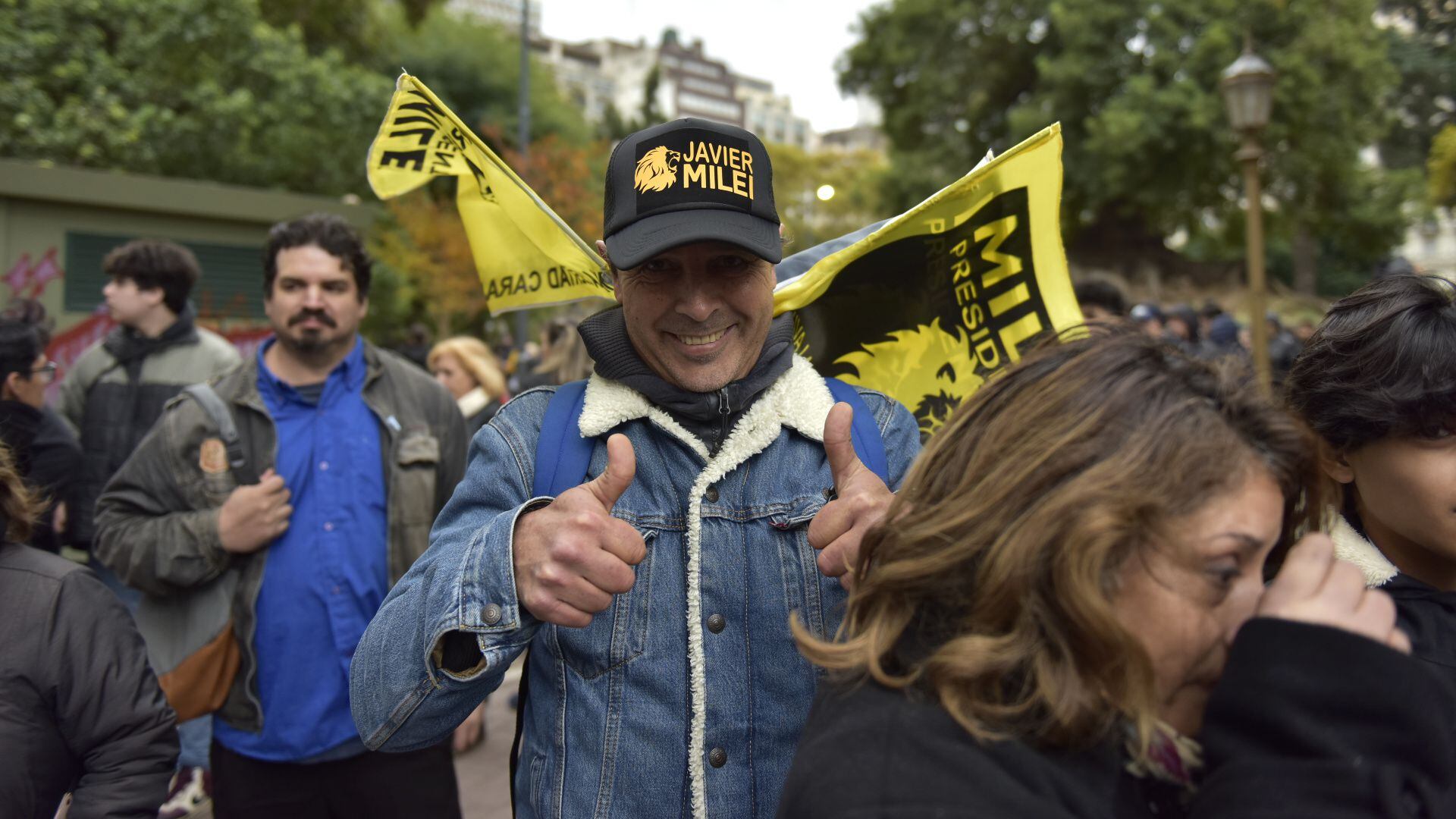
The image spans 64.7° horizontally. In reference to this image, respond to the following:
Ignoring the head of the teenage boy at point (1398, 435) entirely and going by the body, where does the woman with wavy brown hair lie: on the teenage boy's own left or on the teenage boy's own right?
on the teenage boy's own right

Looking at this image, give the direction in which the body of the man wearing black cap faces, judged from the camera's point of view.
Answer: toward the camera

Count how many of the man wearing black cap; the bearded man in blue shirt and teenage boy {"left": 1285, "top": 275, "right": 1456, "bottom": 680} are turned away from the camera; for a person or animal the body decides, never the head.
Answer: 0

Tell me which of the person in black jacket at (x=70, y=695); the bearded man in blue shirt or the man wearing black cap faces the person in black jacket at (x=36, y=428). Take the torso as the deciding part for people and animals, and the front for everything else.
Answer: the person in black jacket at (x=70, y=695)

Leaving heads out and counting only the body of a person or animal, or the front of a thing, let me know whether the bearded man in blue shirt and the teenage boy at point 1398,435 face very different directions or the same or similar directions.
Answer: same or similar directions

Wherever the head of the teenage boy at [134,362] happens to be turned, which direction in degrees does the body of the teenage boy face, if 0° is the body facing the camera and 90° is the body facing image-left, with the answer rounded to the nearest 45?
approximately 45°

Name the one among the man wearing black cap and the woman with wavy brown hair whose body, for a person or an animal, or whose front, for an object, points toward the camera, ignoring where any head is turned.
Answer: the man wearing black cap

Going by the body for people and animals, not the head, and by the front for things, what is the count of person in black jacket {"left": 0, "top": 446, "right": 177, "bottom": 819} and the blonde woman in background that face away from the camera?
1

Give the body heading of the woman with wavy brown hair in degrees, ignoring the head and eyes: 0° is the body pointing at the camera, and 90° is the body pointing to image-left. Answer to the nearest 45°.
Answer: approximately 270°

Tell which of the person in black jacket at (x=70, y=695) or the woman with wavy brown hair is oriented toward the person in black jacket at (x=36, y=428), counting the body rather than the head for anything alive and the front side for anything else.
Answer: the person in black jacket at (x=70, y=695)

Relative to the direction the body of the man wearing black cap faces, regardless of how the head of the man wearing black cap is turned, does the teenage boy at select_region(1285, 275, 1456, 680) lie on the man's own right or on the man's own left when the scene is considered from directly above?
on the man's own left

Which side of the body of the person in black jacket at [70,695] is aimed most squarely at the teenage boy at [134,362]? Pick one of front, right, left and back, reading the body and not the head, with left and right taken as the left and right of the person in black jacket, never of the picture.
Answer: front

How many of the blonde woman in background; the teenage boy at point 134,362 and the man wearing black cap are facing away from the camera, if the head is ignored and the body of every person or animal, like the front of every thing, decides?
0

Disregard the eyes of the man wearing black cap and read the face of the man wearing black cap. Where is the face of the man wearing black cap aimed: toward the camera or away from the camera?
toward the camera

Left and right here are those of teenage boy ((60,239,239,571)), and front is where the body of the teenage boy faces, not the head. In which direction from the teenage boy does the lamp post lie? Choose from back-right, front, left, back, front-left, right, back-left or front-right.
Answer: back-left

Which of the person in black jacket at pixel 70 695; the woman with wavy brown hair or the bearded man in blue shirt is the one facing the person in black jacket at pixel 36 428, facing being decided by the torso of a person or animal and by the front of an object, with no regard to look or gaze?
the person in black jacket at pixel 70 695

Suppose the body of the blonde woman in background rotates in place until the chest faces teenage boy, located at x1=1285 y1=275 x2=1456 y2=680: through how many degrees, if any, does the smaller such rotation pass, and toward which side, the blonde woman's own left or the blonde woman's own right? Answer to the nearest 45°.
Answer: approximately 45° to the blonde woman's own left
